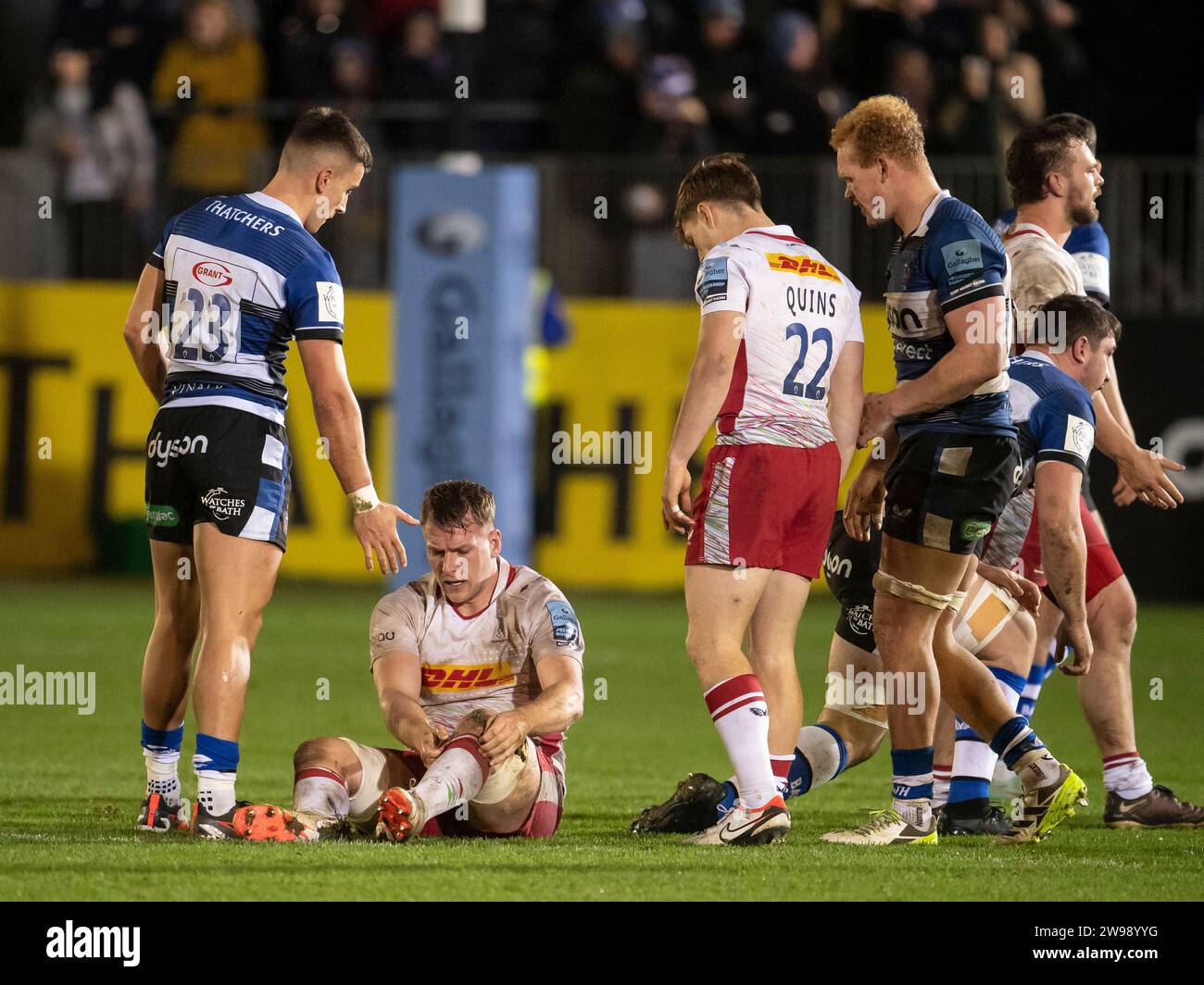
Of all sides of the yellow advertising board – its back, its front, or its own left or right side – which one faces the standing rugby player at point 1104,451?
front

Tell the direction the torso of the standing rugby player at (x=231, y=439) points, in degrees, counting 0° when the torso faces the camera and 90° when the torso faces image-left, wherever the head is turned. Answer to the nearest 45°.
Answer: approximately 225°

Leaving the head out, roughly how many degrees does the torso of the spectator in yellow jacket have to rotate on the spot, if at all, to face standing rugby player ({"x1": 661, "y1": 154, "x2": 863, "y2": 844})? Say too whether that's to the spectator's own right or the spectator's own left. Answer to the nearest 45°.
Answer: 0° — they already face them

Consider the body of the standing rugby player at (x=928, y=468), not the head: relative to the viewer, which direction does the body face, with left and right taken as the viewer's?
facing to the left of the viewer

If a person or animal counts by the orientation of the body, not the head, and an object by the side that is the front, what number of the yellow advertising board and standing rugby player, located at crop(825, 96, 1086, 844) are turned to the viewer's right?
0

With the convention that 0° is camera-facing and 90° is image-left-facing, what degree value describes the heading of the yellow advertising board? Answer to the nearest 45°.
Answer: approximately 0°

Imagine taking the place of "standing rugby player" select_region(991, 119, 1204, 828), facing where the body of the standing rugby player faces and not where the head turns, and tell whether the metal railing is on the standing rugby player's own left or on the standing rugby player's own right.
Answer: on the standing rugby player's own left

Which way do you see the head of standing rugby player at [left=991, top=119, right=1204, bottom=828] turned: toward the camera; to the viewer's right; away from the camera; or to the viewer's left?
to the viewer's right
